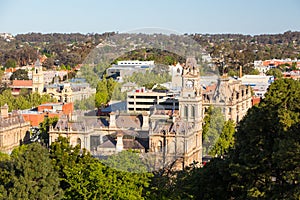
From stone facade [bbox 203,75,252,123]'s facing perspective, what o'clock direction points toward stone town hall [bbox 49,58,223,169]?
The stone town hall is roughly at 2 o'clock from the stone facade.

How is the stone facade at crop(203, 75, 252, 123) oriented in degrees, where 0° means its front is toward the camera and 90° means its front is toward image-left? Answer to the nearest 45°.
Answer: approximately 315°

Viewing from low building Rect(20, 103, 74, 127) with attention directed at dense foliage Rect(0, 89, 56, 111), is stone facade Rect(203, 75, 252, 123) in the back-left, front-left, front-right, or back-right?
back-right

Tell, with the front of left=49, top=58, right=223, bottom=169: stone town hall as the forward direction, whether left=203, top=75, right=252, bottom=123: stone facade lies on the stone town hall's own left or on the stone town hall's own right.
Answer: on the stone town hall's own left
